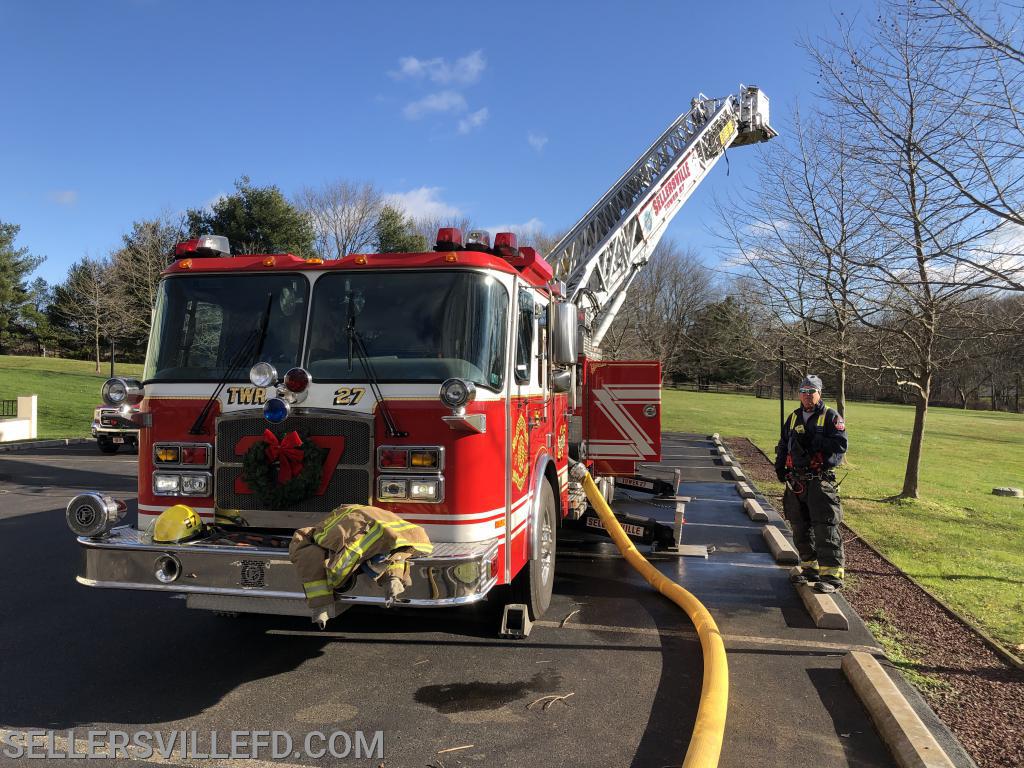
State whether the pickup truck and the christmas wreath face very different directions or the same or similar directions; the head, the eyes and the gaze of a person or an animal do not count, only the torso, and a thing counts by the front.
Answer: same or similar directions

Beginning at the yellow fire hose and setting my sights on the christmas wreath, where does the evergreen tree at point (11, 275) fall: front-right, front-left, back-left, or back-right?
front-right

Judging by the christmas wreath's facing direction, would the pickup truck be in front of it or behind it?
behind

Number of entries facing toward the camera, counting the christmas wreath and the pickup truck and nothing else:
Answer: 2

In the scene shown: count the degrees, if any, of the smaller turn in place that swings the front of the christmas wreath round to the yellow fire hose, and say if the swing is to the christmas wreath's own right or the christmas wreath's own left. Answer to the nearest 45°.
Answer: approximately 90° to the christmas wreath's own left

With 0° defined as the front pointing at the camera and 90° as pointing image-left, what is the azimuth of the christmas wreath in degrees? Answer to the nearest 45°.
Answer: approximately 0°

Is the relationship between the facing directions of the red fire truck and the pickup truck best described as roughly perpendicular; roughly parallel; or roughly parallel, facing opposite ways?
roughly parallel

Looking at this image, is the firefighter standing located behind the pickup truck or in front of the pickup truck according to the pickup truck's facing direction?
in front

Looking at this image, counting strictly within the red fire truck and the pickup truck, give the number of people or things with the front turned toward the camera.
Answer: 2

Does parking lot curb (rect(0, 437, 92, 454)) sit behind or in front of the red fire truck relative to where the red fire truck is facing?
behind

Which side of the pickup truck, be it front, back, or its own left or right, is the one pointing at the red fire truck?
front

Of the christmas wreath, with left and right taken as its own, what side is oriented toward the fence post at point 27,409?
back

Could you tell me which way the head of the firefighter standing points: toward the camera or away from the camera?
toward the camera

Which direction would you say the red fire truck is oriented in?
toward the camera

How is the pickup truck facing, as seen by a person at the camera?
facing the viewer
